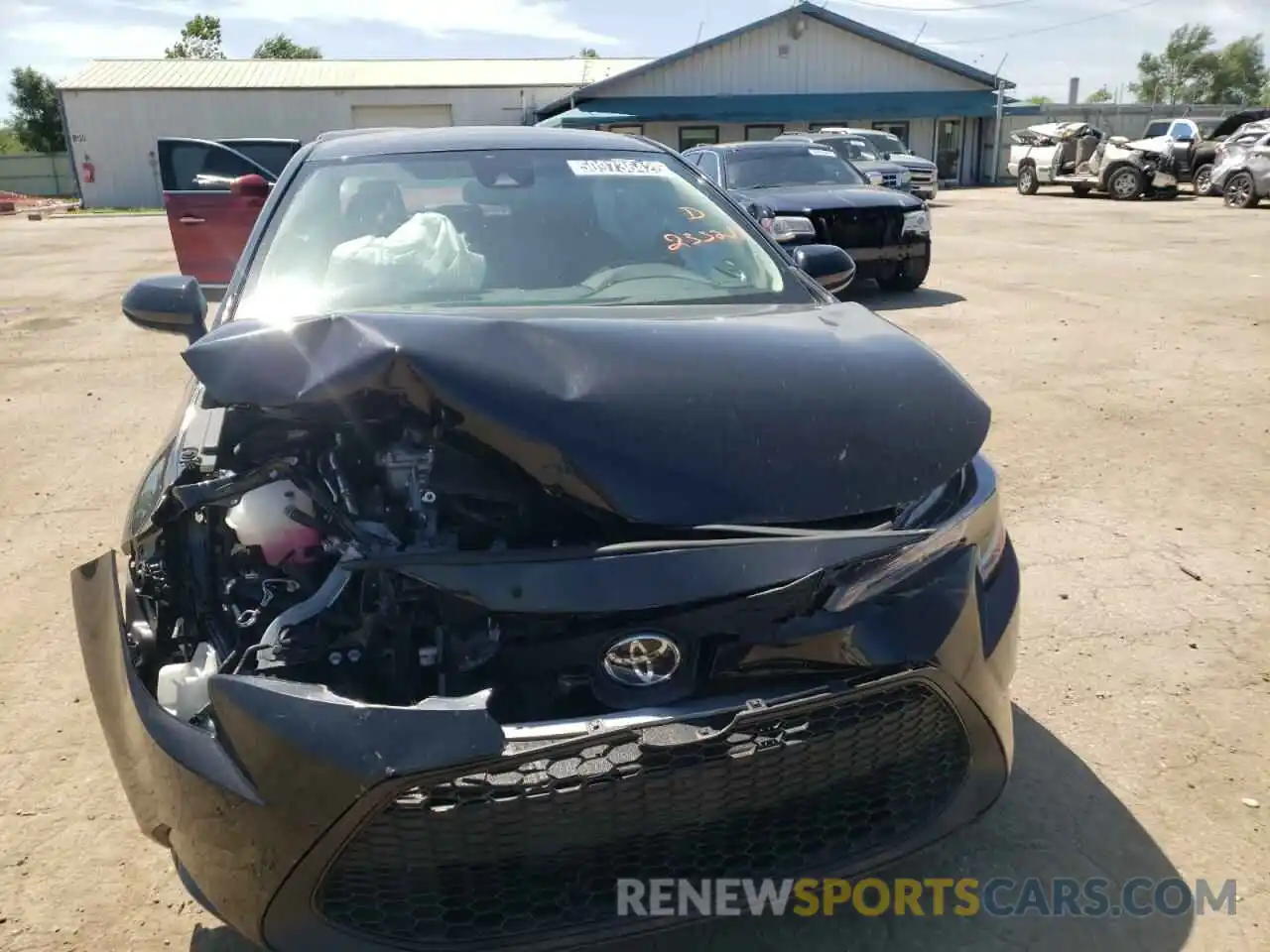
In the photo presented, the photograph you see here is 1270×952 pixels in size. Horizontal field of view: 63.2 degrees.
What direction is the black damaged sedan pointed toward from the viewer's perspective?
toward the camera

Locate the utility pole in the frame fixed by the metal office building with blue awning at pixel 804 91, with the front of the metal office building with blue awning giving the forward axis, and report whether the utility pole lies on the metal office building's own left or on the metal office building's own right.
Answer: on the metal office building's own left

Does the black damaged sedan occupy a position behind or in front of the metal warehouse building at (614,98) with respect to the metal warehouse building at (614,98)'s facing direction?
in front

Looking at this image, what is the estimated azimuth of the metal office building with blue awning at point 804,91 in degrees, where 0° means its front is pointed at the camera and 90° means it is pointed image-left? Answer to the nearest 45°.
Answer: approximately 0°

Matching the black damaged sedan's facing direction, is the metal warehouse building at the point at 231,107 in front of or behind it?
behind

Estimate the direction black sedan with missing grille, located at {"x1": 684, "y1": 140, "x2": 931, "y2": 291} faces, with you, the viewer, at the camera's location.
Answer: facing the viewer and to the right of the viewer

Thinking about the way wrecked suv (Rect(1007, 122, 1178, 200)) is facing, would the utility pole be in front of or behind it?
behind

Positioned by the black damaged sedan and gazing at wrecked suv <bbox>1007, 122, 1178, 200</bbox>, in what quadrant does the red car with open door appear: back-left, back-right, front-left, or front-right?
front-left

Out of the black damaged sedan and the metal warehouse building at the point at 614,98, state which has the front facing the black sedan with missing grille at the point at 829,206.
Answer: the metal warehouse building

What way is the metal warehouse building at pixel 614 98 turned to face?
toward the camera

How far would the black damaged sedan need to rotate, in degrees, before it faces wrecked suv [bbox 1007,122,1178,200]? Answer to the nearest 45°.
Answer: approximately 135° to its left

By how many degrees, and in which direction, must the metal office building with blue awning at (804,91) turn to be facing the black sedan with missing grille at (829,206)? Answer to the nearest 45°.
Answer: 0° — it already faces it

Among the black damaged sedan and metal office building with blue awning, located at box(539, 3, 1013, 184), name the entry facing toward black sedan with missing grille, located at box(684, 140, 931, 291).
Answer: the metal office building with blue awning
